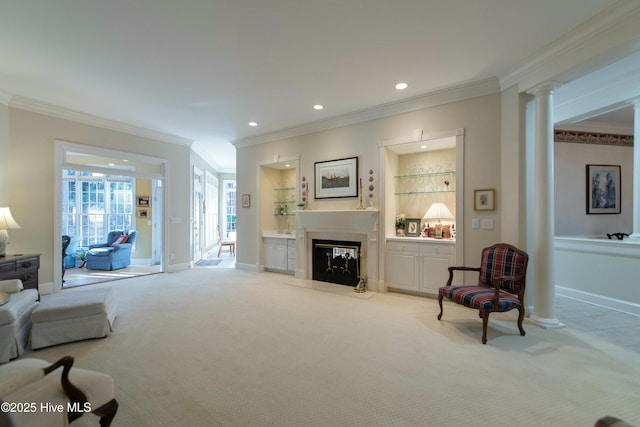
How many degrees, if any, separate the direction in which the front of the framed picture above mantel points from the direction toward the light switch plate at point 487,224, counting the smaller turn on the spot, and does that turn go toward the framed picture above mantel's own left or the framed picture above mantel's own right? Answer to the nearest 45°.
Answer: approximately 90° to the framed picture above mantel's own left

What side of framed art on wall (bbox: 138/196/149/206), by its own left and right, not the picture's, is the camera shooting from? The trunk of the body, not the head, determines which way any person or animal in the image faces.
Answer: front

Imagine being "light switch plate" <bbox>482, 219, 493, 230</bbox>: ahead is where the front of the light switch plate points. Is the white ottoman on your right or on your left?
on your right

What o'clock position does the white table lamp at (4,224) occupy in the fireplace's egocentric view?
The white table lamp is roughly at 1 o'clock from the fireplace.

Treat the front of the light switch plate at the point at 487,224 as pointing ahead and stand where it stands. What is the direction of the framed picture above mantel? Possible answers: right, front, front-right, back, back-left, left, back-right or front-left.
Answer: right

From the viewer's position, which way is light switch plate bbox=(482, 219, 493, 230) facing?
facing the viewer

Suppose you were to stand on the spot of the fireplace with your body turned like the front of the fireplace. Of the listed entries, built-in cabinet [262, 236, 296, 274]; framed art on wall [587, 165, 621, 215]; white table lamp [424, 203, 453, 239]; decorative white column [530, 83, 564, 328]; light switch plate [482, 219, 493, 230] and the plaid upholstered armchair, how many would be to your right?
1

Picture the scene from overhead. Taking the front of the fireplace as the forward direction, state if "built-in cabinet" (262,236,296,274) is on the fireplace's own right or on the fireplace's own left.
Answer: on the fireplace's own right

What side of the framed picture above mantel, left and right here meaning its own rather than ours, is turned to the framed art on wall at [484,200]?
left

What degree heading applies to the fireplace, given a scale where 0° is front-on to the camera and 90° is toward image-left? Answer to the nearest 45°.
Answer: approximately 45°

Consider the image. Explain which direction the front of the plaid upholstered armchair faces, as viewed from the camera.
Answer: facing the viewer and to the left of the viewer

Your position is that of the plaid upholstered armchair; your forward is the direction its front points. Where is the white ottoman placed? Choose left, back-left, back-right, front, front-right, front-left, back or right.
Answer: front

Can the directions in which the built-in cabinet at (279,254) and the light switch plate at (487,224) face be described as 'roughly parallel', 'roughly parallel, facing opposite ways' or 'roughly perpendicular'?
roughly parallel

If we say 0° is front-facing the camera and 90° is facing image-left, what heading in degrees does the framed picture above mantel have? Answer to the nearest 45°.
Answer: approximately 45°

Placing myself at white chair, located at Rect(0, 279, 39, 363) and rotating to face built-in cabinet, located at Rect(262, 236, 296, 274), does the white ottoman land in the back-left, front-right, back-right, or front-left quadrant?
front-right

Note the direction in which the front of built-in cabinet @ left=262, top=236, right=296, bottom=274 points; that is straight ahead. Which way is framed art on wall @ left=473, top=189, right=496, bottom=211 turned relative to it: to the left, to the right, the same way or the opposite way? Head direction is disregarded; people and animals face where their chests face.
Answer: the same way

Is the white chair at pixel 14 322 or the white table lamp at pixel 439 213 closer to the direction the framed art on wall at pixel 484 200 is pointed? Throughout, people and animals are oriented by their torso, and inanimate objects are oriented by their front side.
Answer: the white chair
